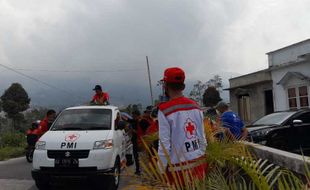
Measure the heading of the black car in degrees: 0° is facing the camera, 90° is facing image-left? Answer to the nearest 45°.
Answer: approximately 45°

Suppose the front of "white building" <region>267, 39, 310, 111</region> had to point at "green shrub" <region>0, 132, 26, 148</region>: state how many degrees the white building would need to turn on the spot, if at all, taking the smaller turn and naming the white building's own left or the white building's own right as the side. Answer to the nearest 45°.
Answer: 0° — it already faces it

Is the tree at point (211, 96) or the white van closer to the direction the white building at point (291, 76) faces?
the white van

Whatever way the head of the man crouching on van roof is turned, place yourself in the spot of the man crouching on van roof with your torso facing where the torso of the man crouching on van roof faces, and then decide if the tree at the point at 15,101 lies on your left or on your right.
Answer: on your right

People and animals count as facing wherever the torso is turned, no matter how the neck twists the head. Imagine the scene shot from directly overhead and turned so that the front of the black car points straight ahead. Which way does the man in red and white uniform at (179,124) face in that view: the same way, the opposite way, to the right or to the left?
to the right

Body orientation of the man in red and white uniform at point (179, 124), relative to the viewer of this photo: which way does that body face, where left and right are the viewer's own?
facing away from the viewer and to the left of the viewer

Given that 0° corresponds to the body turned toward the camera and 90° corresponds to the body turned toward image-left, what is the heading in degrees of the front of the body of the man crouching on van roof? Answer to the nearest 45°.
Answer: approximately 45°

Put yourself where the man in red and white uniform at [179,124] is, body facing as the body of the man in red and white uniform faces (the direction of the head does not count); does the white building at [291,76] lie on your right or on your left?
on your right

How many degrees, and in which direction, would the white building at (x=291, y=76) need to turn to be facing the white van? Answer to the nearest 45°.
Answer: approximately 45° to its left

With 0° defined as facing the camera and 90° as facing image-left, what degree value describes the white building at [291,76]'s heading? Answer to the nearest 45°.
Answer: approximately 45°

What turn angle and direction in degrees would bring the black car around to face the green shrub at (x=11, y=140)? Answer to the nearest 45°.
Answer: approximately 45° to its right
